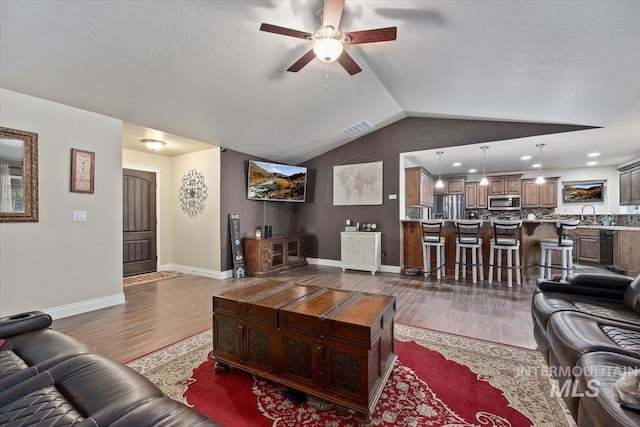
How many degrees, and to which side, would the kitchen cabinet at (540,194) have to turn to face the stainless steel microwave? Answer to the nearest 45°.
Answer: approximately 45° to its right

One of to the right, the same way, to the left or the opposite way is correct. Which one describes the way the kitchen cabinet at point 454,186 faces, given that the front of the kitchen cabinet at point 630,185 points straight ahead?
to the left

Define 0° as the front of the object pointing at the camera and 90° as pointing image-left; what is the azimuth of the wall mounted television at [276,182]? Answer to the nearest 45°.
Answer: approximately 315°

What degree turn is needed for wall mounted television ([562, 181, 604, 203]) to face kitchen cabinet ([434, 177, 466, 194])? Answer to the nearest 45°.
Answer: approximately 90° to its right

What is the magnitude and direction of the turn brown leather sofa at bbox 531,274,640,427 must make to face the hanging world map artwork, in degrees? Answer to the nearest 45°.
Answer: approximately 45° to its right

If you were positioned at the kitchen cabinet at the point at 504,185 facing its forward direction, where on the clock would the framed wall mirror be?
The framed wall mirror is roughly at 1 o'clock from the kitchen cabinet.

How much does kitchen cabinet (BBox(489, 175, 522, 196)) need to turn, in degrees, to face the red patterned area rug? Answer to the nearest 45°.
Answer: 0° — it already faces it
